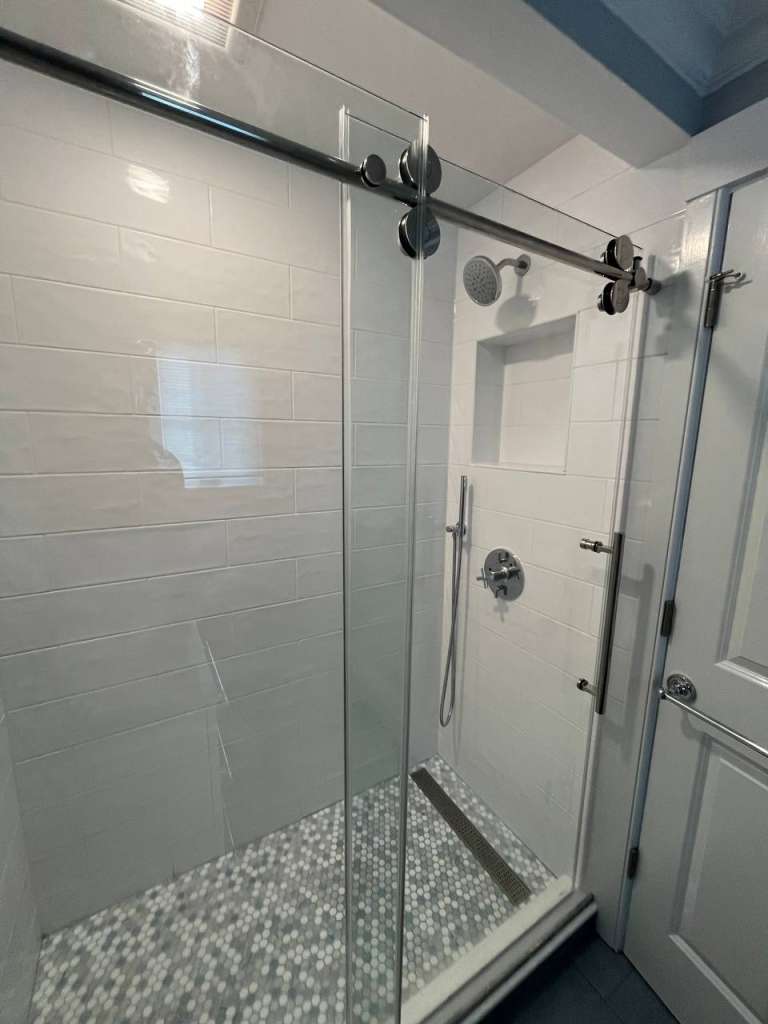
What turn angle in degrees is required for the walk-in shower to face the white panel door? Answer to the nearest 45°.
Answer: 0° — it already faces it

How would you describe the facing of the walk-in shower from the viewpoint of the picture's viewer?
facing the viewer and to the right of the viewer
